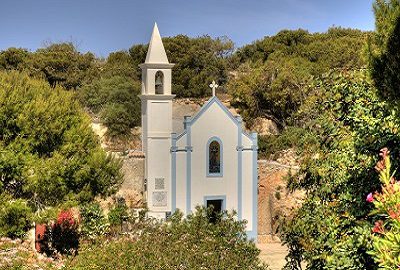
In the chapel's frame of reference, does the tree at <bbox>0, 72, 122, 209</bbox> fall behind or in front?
in front

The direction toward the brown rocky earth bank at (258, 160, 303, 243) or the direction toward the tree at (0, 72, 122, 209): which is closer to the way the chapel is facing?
the tree

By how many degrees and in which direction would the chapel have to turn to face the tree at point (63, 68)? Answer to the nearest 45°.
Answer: approximately 135° to its right

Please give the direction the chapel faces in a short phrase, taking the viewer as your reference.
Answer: facing the viewer

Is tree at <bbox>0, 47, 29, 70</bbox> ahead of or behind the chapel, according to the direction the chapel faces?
behind

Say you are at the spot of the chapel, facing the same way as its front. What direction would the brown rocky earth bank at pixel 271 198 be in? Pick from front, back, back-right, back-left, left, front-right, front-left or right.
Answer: back-left

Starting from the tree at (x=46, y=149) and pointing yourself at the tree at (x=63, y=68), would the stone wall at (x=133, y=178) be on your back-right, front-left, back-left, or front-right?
front-right

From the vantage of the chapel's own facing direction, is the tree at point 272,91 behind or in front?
behind

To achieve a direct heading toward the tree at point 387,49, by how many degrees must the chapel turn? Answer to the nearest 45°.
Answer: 0° — it already faces it

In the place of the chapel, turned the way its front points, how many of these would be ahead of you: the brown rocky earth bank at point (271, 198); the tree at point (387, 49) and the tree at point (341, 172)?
2

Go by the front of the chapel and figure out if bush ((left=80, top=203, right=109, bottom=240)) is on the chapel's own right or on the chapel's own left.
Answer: on the chapel's own right

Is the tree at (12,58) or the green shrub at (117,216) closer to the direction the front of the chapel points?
the green shrub

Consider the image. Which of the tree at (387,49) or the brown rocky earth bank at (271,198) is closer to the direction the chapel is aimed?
the tree
